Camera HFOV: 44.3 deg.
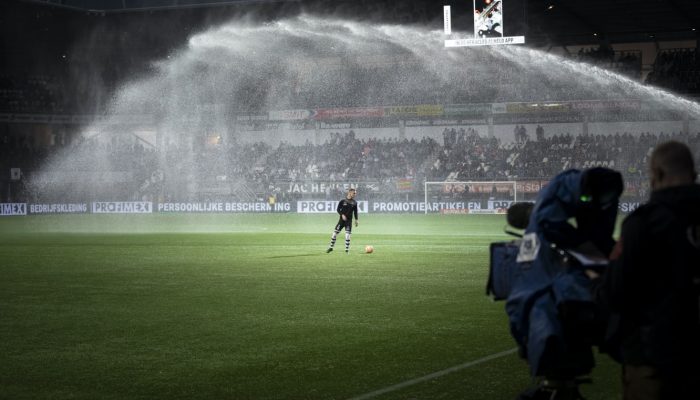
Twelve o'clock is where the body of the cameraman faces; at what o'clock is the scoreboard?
The scoreboard is roughly at 1 o'clock from the cameraman.

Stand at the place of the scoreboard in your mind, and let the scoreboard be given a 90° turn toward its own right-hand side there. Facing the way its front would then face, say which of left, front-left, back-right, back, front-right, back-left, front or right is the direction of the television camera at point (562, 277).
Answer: left

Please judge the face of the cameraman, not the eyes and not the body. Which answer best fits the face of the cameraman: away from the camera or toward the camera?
away from the camera

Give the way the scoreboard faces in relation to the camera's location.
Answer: facing the viewer

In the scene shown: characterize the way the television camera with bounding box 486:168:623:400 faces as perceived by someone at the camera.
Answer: facing away from the viewer and to the left of the viewer

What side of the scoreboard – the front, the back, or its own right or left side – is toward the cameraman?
front

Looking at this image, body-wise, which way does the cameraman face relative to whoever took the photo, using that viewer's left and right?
facing away from the viewer and to the left of the viewer
